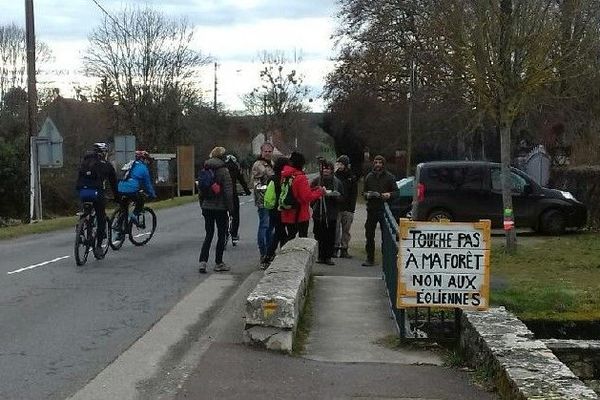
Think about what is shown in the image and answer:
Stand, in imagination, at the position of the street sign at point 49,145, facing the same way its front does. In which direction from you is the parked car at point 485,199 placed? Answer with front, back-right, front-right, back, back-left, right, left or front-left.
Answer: back-right

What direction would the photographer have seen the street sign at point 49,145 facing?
facing away from the viewer

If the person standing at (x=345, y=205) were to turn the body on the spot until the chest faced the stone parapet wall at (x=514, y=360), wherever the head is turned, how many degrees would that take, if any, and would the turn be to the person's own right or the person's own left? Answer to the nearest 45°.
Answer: approximately 45° to the person's own left

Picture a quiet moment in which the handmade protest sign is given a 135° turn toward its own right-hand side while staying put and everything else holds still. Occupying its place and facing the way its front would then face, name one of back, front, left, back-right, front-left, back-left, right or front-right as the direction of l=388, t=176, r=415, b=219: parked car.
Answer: front-right

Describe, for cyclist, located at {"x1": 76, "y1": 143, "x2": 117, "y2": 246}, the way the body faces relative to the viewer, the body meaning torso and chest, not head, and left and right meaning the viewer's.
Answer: facing away from the viewer and to the right of the viewer

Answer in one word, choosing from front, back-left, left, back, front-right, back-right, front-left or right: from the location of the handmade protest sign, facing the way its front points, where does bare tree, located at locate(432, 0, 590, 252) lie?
back

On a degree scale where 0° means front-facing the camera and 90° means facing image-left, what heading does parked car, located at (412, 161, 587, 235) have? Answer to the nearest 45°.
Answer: approximately 270°

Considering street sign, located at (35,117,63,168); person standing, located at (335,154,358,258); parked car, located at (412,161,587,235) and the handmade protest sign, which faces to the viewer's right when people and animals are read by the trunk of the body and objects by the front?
the parked car

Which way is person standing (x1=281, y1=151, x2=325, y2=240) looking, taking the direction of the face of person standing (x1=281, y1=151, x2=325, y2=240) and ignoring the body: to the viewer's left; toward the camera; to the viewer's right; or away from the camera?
away from the camera

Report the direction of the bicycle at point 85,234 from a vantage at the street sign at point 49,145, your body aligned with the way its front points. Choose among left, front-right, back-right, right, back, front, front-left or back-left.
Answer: back

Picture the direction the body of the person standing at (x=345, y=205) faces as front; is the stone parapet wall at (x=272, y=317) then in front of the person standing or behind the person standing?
in front

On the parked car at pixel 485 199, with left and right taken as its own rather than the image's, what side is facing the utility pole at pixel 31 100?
back

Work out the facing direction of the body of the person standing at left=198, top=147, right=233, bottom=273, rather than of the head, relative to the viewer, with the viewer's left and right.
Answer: facing away from the viewer and to the right of the viewer

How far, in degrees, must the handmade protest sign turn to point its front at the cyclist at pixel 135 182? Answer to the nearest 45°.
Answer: approximately 135° to its right
